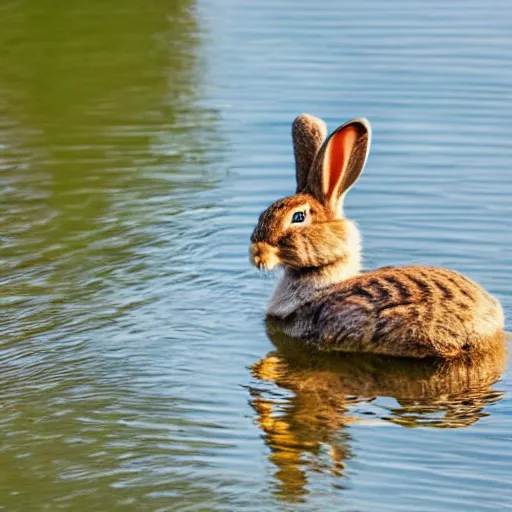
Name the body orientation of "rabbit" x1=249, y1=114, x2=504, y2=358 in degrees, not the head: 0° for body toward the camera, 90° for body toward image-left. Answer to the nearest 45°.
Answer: approximately 90°
